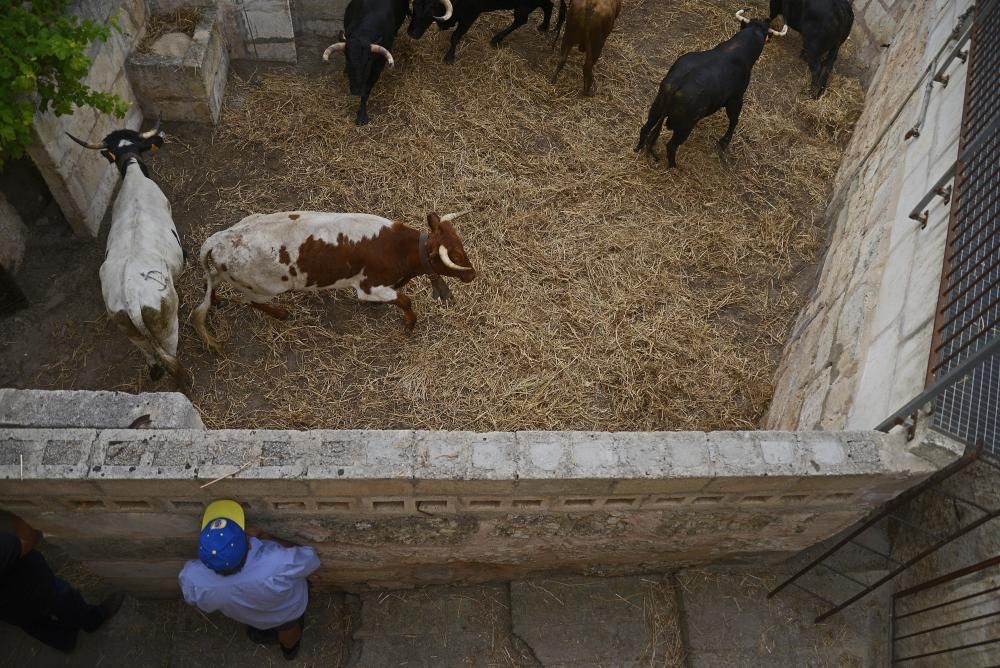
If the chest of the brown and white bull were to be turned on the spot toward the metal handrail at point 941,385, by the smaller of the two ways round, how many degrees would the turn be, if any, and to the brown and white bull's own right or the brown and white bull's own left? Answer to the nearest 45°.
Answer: approximately 45° to the brown and white bull's own right

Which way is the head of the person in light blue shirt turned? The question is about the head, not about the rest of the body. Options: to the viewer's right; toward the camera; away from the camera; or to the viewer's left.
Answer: away from the camera

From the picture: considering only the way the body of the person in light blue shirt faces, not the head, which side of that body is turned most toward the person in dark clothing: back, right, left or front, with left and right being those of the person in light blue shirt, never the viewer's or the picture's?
left

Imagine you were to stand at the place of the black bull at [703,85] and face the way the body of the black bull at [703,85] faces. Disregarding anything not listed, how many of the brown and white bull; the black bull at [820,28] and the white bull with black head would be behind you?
2

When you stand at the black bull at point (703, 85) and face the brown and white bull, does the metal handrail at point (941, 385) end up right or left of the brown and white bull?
left

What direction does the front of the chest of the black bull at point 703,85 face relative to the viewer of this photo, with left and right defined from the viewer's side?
facing away from the viewer and to the right of the viewer

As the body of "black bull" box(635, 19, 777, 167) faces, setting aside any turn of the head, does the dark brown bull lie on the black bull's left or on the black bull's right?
on the black bull's left

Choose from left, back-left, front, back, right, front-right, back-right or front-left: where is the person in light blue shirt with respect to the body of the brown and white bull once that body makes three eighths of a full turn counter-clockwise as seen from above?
back-left

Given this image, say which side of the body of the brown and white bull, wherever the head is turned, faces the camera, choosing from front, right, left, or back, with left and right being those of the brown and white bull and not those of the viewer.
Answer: right

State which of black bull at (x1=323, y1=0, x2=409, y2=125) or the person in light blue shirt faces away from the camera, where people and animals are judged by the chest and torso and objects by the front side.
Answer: the person in light blue shirt

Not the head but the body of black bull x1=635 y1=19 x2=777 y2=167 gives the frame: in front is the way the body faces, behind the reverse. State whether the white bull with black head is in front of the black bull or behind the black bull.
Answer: behind

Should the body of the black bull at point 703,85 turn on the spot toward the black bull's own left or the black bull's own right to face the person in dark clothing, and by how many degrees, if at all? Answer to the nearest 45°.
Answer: approximately 135° to the black bull's own right

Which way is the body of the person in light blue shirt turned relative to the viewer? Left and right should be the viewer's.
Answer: facing away from the viewer

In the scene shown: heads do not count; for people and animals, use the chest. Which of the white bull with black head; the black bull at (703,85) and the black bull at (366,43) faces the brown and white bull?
the black bull at (366,43)

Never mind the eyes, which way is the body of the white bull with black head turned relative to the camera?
away from the camera

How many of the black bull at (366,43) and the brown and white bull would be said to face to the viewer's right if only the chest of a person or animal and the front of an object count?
1

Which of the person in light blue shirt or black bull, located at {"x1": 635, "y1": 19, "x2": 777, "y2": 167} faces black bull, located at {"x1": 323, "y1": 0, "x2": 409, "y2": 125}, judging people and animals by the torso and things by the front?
the person in light blue shirt
